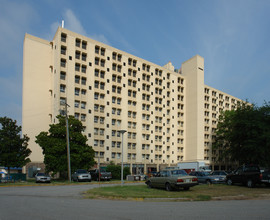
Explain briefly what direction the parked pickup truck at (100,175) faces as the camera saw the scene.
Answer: facing away from the viewer and to the left of the viewer

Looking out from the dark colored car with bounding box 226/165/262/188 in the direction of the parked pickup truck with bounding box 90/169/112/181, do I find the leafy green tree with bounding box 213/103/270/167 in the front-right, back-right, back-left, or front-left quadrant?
front-right

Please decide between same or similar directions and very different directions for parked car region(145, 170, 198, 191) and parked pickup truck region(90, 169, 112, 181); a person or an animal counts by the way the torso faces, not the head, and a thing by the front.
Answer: same or similar directions

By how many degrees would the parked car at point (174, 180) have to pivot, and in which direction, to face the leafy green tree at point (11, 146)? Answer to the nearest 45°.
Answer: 0° — it already faces it

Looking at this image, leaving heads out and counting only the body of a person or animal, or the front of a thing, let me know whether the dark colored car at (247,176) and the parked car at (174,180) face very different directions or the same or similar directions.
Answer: same or similar directions
